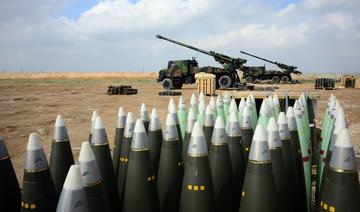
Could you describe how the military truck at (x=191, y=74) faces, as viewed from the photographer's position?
facing to the left of the viewer

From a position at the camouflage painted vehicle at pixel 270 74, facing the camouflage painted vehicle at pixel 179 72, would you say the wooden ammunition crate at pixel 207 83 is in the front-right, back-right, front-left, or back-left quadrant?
front-left

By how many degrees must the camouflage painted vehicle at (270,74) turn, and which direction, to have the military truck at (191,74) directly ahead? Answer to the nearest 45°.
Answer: approximately 45° to its left

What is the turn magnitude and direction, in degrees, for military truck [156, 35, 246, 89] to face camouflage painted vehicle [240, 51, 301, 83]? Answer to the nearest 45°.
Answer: approximately 135° to its right

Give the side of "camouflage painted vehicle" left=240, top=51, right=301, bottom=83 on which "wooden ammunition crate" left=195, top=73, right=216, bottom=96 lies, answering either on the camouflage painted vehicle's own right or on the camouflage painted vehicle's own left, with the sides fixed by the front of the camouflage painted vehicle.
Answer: on the camouflage painted vehicle's own left

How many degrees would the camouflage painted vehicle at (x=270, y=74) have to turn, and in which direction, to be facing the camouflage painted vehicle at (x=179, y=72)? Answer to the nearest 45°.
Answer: approximately 45° to its left

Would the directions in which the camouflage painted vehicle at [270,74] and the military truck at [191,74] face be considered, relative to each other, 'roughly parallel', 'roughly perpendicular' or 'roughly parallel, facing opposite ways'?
roughly parallel

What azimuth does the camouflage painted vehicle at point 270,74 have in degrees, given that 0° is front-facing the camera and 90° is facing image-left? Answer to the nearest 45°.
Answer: approximately 90°

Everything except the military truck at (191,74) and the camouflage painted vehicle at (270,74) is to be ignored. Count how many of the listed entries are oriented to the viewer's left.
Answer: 2
